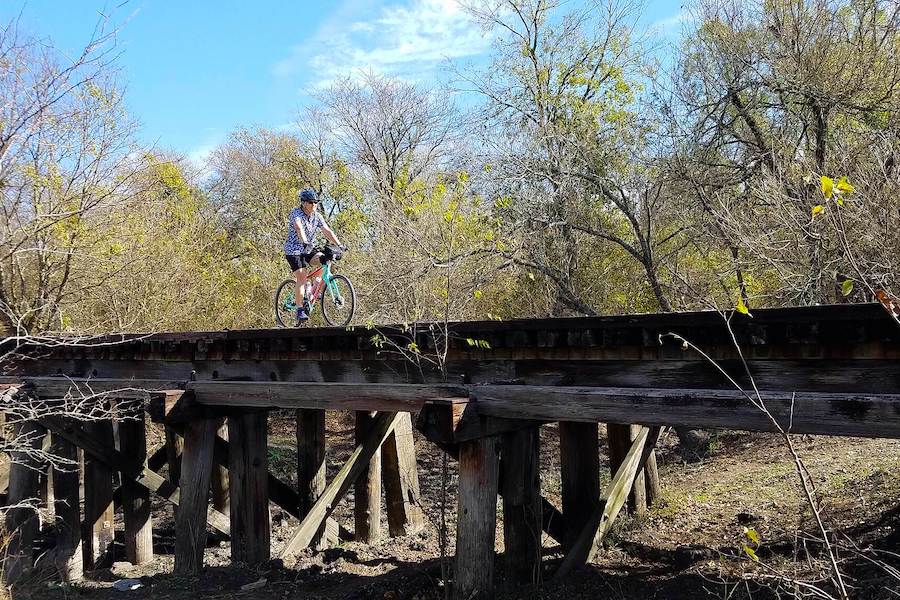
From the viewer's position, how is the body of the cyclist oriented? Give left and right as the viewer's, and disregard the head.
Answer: facing the viewer and to the right of the viewer
